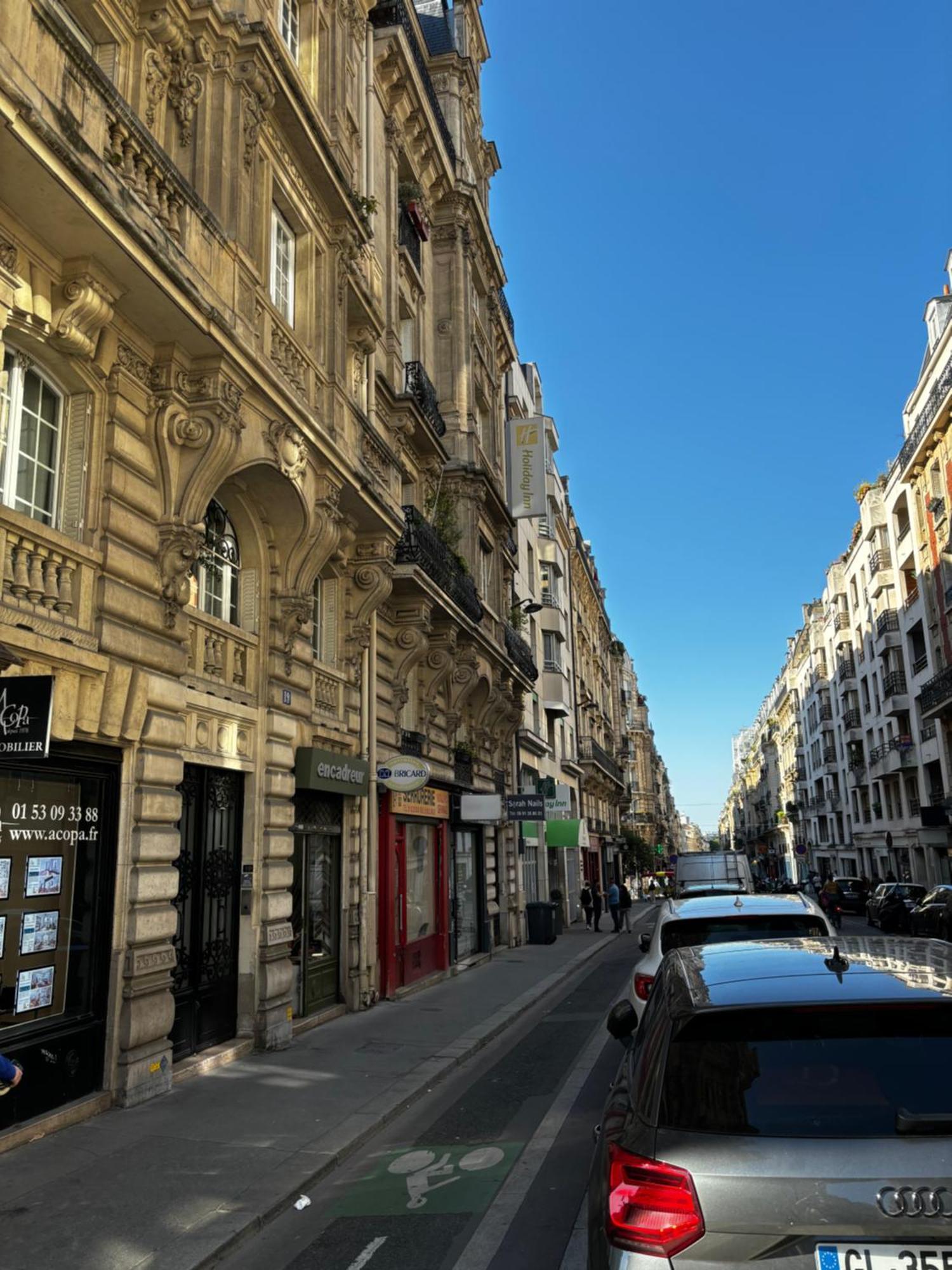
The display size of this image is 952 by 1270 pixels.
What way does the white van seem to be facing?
away from the camera

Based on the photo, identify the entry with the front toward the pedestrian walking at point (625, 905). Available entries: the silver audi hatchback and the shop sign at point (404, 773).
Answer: the silver audi hatchback

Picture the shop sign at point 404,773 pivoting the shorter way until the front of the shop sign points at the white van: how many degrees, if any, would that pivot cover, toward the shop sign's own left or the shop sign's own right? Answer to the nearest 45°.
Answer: approximately 135° to the shop sign's own left

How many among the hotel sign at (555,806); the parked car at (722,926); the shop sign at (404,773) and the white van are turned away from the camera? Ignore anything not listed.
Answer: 2

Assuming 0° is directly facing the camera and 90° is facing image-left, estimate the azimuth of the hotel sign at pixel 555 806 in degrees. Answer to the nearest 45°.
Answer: approximately 0°

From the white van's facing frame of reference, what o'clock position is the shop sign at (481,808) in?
The shop sign is roughly at 7 o'clock from the white van.

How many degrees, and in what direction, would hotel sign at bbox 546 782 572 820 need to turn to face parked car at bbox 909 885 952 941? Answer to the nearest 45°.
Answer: approximately 45° to its left

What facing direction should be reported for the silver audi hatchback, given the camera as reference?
facing away from the viewer

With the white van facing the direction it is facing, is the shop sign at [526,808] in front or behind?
behind
